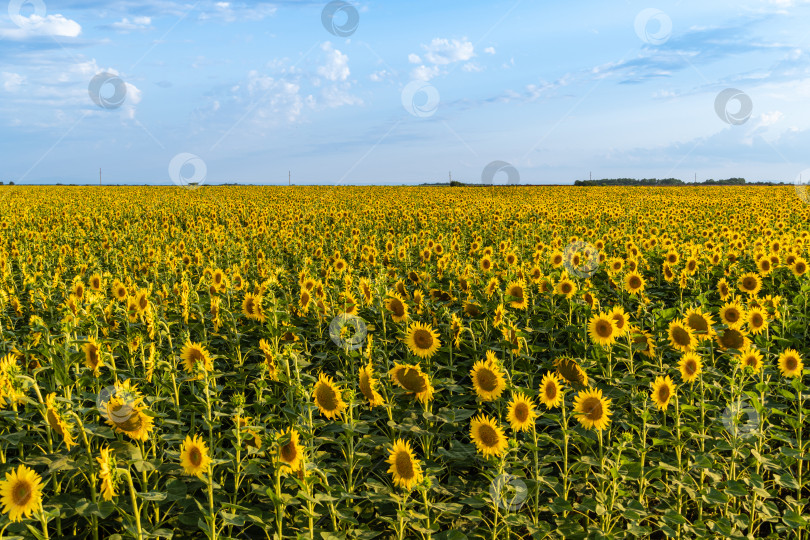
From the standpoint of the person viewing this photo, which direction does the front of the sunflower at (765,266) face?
facing the viewer

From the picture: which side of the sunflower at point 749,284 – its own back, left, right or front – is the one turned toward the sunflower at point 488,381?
front

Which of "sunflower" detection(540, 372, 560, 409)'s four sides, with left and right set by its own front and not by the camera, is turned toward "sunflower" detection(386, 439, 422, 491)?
front

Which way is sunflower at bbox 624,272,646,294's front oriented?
toward the camera

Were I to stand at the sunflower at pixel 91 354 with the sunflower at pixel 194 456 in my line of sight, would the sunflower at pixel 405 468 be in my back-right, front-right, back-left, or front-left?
front-left

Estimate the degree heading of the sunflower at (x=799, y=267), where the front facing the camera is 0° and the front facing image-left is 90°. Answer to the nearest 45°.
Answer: approximately 0°

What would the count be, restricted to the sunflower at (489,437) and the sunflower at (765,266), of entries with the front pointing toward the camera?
2

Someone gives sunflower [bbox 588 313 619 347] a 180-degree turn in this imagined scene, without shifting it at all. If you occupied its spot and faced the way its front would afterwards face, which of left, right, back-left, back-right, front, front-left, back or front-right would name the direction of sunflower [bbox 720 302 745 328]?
front-right

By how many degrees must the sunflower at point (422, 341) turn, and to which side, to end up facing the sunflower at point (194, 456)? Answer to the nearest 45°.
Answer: approximately 45° to its right

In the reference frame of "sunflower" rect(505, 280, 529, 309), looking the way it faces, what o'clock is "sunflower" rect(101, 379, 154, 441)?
"sunflower" rect(101, 379, 154, 441) is roughly at 1 o'clock from "sunflower" rect(505, 280, 529, 309).

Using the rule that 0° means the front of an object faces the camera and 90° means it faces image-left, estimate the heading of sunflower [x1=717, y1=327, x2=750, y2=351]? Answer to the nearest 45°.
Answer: approximately 0°

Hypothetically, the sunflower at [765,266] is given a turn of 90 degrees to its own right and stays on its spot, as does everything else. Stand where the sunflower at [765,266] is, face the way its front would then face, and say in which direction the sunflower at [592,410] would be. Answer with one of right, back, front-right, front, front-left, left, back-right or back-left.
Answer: left

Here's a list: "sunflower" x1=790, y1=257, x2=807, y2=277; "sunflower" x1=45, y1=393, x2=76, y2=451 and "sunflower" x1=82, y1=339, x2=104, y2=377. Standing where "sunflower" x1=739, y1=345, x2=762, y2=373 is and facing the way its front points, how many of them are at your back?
1

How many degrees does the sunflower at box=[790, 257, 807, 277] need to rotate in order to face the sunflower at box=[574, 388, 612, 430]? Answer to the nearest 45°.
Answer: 0° — it already faces it
